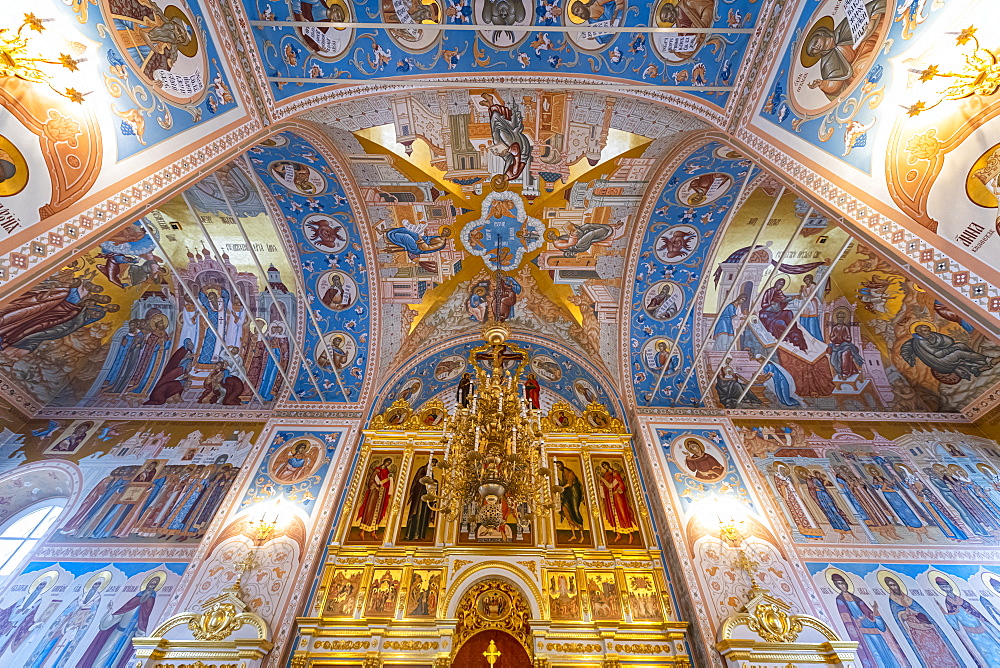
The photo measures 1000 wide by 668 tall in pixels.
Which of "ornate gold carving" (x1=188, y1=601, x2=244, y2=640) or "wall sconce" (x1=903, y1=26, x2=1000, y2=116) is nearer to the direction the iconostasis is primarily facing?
the wall sconce

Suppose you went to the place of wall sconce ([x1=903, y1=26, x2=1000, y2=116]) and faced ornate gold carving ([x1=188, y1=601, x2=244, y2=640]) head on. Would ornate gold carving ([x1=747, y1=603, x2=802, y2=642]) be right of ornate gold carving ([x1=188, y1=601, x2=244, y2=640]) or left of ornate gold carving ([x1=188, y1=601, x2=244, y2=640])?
right

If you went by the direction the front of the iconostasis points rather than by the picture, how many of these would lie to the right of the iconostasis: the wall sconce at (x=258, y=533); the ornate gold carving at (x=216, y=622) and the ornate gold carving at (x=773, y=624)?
2

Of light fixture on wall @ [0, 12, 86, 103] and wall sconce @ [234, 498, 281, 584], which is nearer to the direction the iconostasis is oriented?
the light fixture on wall

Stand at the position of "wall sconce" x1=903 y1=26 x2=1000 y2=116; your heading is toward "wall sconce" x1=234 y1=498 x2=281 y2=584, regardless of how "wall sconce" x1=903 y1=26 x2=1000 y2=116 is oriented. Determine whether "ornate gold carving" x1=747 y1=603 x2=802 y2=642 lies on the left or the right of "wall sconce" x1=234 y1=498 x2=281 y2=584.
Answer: right

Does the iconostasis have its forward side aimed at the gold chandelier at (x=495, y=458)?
yes

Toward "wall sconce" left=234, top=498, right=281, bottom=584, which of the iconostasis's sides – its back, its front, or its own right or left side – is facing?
right

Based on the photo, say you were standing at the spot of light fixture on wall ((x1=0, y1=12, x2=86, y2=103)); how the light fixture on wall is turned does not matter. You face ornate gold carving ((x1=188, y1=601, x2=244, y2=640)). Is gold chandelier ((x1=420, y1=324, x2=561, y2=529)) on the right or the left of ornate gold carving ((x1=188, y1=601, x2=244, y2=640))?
right

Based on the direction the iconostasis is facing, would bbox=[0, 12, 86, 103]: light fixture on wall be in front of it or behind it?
in front

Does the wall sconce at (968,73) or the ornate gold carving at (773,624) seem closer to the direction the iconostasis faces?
the wall sconce

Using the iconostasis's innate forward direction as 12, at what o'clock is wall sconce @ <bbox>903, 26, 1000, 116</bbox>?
The wall sconce is roughly at 11 o'clock from the iconostasis.

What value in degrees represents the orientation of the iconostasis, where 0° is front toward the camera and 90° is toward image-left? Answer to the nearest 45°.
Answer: approximately 0°

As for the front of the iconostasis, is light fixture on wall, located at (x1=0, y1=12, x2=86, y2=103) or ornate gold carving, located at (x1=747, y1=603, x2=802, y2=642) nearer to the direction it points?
the light fixture on wall

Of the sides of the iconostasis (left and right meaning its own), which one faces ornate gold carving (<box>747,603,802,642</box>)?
left
